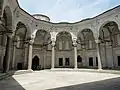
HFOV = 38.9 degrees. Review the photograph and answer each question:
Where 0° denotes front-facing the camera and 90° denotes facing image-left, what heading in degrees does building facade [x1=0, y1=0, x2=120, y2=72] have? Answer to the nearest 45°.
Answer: approximately 0°
